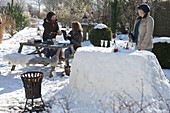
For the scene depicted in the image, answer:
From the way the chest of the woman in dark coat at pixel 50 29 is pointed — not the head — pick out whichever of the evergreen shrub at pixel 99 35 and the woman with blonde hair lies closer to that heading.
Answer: the woman with blonde hair

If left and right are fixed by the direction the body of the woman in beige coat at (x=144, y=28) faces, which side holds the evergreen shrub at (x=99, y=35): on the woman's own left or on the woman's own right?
on the woman's own right

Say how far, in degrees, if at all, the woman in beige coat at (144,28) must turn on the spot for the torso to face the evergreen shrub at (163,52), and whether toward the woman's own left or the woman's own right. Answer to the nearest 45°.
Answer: approximately 135° to the woman's own right

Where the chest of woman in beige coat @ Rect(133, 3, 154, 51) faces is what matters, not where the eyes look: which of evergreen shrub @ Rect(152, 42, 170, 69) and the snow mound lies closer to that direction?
the snow mound

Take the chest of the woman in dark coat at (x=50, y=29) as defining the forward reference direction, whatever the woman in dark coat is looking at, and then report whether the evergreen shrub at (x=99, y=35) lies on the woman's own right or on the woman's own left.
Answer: on the woman's own left

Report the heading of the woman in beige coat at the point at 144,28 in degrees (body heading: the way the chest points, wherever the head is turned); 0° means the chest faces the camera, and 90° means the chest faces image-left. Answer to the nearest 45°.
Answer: approximately 45°

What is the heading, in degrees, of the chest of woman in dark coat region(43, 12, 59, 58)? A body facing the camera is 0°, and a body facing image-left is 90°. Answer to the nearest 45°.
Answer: approximately 315°

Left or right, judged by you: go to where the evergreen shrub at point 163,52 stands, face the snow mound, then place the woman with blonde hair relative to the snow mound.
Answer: right
